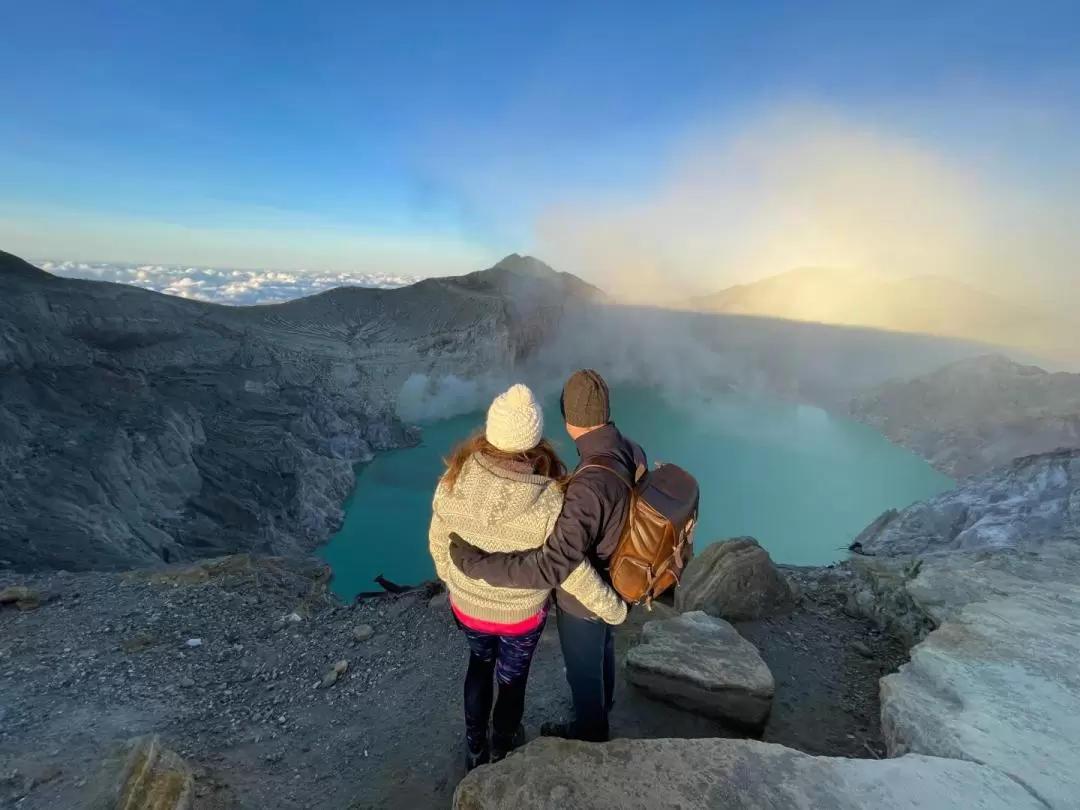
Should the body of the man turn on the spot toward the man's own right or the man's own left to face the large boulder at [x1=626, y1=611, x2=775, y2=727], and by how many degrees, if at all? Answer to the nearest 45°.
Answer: approximately 90° to the man's own right

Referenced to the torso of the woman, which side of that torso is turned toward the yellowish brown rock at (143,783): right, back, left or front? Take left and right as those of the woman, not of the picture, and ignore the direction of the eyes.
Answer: left

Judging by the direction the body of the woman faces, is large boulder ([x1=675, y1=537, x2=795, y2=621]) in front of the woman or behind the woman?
in front

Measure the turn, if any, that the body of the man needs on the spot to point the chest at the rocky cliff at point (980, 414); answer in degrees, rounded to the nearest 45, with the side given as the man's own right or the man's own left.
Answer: approximately 90° to the man's own right

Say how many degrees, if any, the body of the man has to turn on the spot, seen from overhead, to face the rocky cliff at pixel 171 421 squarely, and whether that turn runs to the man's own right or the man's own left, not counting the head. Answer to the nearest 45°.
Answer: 0° — they already face it

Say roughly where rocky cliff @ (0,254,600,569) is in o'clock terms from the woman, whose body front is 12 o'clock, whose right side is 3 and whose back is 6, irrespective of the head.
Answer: The rocky cliff is roughly at 11 o'clock from the woman.

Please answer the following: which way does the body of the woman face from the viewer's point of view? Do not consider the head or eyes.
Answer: away from the camera

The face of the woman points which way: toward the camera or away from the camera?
away from the camera

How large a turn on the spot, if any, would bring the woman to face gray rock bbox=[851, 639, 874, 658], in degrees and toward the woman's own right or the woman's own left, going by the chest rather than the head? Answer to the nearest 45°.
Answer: approximately 45° to the woman's own right

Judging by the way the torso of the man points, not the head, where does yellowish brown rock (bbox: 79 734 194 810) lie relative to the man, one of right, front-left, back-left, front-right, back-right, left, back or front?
front-left

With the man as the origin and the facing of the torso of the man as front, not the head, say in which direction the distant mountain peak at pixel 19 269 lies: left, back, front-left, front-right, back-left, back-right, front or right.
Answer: front

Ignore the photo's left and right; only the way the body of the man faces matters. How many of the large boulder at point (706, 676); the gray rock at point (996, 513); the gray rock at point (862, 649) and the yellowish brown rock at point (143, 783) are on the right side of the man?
3
